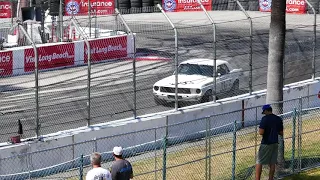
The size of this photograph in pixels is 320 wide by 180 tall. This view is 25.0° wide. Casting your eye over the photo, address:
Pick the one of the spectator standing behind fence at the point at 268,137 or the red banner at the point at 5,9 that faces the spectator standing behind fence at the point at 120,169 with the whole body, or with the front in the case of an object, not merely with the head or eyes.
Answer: the red banner

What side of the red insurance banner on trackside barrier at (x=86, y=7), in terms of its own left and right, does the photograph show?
front

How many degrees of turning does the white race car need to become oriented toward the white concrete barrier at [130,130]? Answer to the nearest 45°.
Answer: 0° — it already faces it

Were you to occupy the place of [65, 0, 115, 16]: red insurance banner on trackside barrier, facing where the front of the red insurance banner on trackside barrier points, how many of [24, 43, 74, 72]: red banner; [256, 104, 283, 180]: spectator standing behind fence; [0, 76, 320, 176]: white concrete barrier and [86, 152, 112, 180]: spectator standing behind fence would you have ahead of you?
4

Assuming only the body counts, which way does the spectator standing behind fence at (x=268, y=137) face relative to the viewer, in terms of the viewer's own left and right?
facing away from the viewer and to the left of the viewer

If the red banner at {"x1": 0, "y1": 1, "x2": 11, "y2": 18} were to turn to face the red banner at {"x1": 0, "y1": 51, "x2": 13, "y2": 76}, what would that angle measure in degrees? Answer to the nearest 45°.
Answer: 0° — it already faces it

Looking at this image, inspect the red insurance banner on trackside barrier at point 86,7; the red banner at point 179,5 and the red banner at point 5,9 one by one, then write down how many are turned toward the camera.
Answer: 3

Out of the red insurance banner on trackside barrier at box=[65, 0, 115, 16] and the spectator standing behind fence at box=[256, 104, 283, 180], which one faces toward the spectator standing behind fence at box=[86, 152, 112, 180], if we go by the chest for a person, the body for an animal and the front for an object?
the red insurance banner on trackside barrier

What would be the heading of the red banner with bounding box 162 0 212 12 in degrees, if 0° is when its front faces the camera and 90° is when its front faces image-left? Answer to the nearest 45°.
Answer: approximately 0°

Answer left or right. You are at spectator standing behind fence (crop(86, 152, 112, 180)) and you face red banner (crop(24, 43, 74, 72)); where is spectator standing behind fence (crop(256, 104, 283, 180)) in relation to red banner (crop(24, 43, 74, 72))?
right

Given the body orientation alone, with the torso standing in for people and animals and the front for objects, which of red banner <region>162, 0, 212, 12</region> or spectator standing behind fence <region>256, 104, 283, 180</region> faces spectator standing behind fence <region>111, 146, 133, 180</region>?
the red banner

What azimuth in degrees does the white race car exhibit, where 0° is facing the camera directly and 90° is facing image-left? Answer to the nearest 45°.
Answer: approximately 45°
